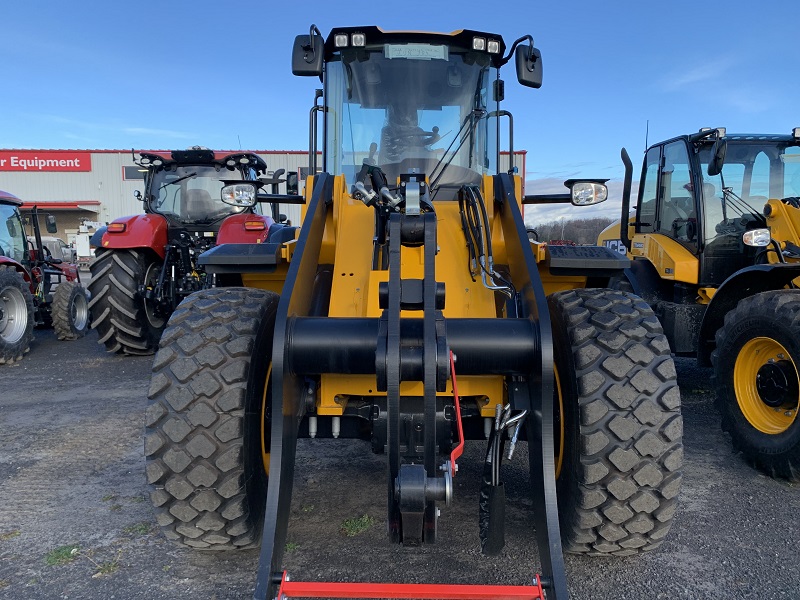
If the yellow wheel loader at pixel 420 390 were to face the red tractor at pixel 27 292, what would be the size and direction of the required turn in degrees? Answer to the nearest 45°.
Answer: approximately 135° to its right

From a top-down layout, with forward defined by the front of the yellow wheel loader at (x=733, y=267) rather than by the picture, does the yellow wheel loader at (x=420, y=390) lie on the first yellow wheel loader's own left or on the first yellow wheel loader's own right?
on the first yellow wheel loader's own right

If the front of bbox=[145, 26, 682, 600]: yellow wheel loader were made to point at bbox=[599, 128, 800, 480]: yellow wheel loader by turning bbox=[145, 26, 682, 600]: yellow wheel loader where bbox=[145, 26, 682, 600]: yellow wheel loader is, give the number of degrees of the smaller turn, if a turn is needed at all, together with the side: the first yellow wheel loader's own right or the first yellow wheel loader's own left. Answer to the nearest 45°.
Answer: approximately 135° to the first yellow wheel loader's own left

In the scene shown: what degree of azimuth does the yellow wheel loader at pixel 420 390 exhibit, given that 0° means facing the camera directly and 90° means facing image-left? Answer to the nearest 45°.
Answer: approximately 0°

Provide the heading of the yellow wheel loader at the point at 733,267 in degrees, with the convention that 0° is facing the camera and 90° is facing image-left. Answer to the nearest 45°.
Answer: approximately 315°
